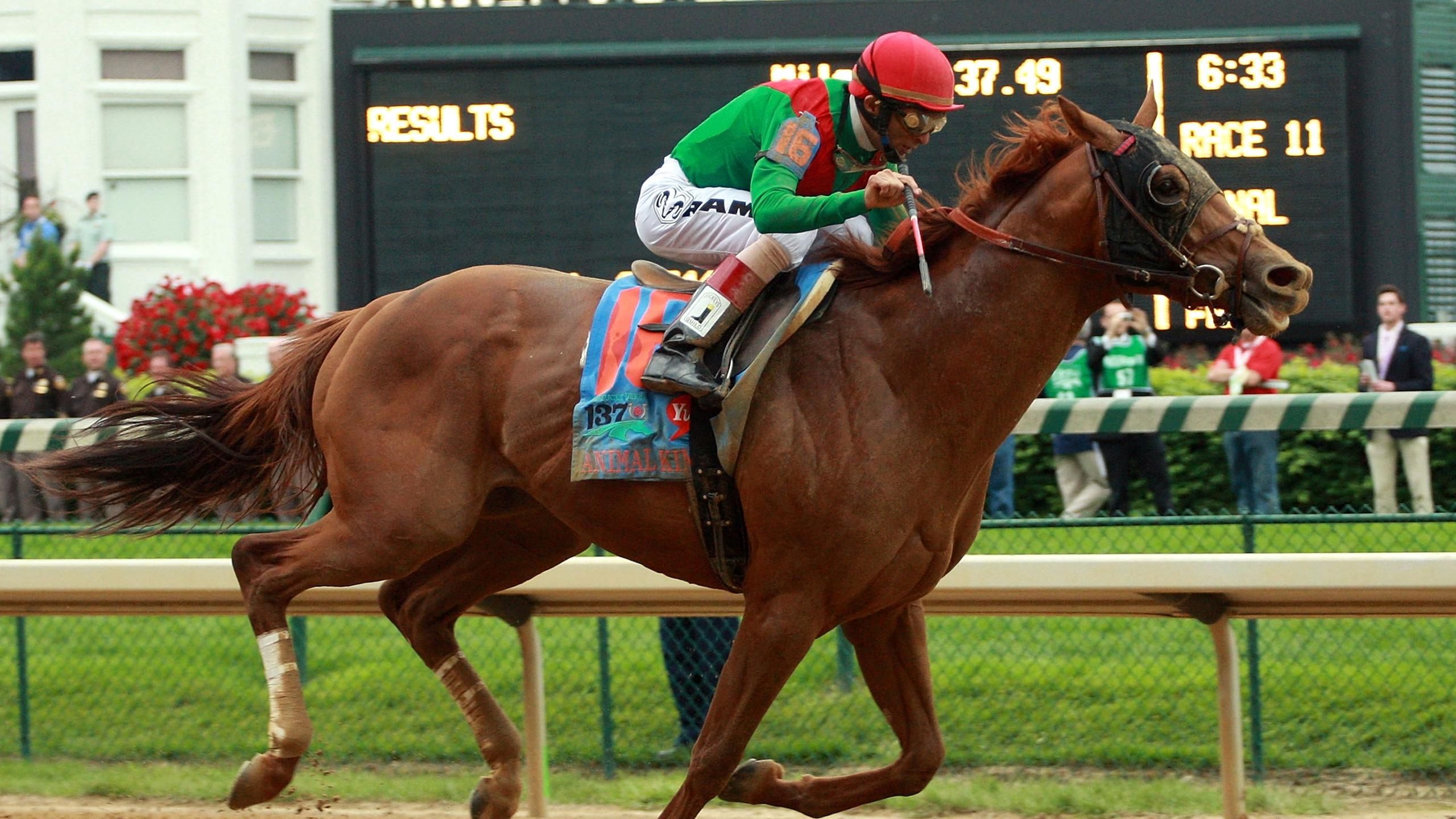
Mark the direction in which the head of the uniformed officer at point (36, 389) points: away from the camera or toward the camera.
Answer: toward the camera

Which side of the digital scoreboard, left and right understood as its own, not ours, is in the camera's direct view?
front

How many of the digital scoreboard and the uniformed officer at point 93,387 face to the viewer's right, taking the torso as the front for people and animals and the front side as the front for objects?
0

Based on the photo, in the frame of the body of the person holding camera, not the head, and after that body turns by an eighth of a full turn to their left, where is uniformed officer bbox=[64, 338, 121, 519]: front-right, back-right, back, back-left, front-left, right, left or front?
back-right

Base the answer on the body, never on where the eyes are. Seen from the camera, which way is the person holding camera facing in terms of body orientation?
toward the camera

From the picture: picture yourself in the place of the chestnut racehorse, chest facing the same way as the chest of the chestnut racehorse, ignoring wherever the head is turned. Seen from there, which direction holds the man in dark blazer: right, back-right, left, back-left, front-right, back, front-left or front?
front-left

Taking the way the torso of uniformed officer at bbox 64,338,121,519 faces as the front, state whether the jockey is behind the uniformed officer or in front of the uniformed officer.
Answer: in front

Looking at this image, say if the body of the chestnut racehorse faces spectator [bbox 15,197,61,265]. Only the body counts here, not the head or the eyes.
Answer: no

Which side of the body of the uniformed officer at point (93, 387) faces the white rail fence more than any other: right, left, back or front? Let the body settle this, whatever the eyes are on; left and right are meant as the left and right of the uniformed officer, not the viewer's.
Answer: front

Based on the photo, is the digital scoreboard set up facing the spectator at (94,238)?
no

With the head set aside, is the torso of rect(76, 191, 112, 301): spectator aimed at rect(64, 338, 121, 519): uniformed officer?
yes

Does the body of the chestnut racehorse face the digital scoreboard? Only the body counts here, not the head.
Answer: no

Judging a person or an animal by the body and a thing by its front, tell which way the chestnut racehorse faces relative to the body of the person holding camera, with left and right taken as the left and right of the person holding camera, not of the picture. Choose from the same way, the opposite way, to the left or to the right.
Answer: to the left

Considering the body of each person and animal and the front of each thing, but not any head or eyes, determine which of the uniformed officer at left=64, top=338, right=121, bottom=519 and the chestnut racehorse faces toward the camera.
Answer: the uniformed officer

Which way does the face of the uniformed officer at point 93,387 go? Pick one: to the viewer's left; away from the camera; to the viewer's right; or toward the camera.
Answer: toward the camera

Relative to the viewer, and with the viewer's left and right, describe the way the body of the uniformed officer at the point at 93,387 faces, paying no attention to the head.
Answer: facing the viewer

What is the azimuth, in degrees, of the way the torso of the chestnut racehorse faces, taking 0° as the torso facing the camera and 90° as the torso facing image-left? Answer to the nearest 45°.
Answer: approximately 270°
